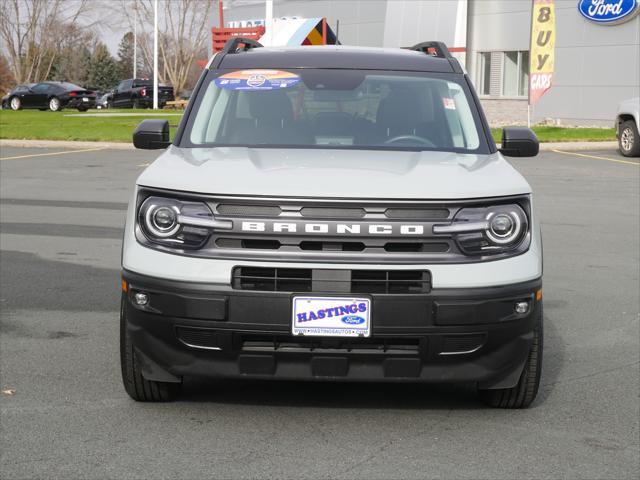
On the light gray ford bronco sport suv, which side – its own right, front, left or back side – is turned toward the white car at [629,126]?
back

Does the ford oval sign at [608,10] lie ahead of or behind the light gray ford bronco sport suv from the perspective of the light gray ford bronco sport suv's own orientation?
behind

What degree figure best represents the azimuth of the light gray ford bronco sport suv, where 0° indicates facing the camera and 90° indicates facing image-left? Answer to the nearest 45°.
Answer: approximately 0°

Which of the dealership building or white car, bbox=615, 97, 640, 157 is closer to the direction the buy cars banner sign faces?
the white car

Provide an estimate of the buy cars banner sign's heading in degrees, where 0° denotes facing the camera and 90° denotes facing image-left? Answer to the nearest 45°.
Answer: approximately 0°

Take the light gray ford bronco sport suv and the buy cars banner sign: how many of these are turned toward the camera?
2

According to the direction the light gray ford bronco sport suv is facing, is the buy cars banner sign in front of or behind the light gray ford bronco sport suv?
behind

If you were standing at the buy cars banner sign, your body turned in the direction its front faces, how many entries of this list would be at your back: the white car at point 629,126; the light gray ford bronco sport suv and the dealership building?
1

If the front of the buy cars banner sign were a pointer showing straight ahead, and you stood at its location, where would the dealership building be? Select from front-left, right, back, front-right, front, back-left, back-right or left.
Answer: back
